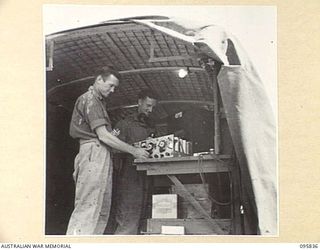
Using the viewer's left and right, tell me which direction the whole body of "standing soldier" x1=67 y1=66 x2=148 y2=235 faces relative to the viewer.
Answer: facing to the right of the viewer

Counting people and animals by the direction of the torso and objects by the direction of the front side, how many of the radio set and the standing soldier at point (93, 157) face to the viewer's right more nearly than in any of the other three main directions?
1

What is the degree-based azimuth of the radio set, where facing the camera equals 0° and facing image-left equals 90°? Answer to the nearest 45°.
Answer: approximately 45°
